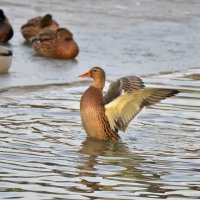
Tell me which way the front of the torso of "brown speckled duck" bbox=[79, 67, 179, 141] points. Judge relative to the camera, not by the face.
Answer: to the viewer's left
